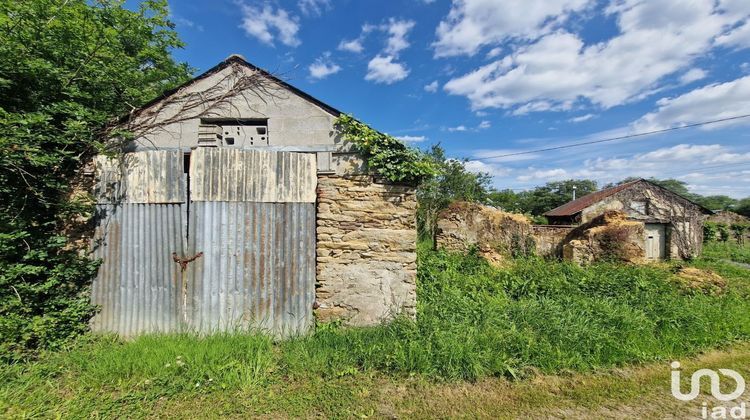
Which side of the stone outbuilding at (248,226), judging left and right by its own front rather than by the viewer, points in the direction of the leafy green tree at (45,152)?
right

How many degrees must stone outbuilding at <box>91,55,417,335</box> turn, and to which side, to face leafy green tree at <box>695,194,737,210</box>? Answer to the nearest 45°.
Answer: approximately 90° to its left

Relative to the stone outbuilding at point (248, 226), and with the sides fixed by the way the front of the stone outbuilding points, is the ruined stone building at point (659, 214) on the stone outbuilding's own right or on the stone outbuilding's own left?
on the stone outbuilding's own left

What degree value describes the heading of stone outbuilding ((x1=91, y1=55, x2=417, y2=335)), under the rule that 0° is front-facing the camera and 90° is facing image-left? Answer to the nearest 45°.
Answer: approximately 0°

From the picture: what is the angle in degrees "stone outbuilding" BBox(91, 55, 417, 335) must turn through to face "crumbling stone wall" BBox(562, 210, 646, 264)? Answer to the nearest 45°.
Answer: approximately 90° to its left

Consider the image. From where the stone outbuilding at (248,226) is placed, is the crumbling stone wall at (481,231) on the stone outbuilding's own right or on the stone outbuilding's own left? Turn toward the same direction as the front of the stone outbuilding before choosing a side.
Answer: on the stone outbuilding's own left

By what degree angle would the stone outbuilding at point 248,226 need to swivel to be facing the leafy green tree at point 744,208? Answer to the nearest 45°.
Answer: approximately 90° to its left
